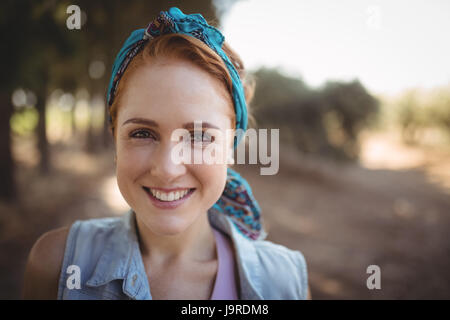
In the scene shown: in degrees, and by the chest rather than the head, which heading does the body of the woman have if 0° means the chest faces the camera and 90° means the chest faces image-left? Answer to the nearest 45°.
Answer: approximately 0°

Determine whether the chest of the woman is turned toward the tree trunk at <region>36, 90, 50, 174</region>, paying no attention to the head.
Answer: no

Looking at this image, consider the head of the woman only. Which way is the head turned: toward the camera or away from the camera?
toward the camera

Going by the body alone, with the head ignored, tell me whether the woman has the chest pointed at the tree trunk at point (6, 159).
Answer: no
